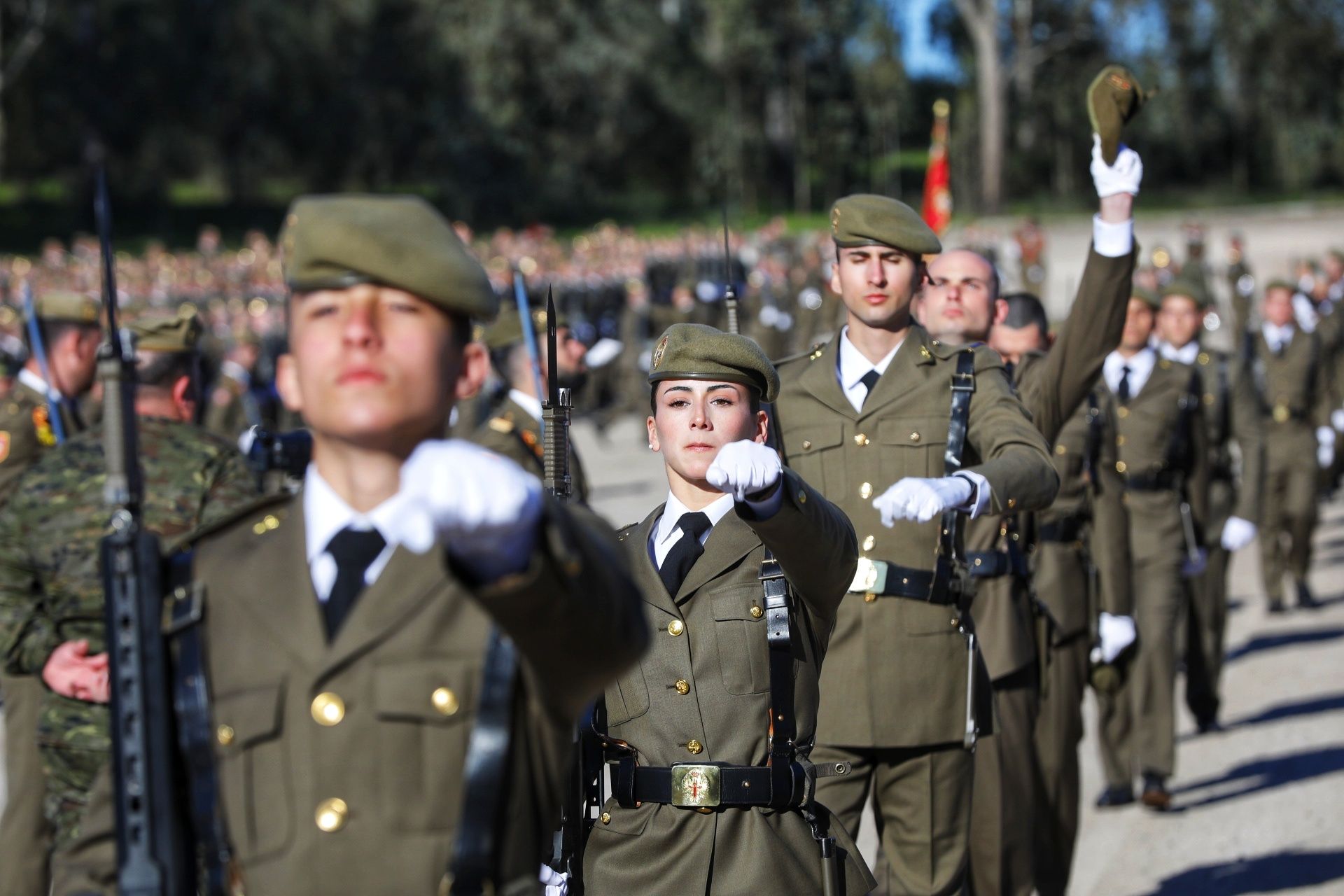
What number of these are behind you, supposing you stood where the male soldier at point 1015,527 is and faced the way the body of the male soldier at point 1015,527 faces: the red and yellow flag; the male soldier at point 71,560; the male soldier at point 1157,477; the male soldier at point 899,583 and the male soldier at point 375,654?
2

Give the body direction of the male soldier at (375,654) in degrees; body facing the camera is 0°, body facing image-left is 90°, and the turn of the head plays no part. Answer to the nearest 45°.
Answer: approximately 0°

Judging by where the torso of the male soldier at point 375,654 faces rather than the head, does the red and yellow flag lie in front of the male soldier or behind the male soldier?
behind

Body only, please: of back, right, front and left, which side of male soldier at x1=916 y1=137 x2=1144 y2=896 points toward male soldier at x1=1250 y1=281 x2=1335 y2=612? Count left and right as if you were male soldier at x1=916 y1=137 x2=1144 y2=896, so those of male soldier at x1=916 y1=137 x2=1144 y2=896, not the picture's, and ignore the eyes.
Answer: back

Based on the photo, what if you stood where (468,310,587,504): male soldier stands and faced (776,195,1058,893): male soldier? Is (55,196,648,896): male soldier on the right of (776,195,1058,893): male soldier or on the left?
right
